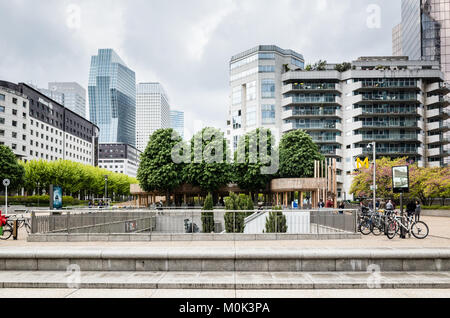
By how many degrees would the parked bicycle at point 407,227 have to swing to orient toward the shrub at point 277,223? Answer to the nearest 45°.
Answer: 0° — it already faces it

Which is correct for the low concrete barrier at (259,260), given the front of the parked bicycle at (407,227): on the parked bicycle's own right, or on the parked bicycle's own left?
on the parked bicycle's own left

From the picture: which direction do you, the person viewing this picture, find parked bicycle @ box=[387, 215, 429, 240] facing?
facing to the left of the viewer

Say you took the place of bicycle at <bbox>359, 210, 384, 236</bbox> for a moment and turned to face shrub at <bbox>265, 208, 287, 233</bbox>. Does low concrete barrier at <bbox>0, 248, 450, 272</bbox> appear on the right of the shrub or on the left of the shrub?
left

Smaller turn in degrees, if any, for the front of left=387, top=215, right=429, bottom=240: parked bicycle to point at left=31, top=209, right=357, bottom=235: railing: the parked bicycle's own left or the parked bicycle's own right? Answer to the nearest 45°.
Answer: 0° — it already faces it
